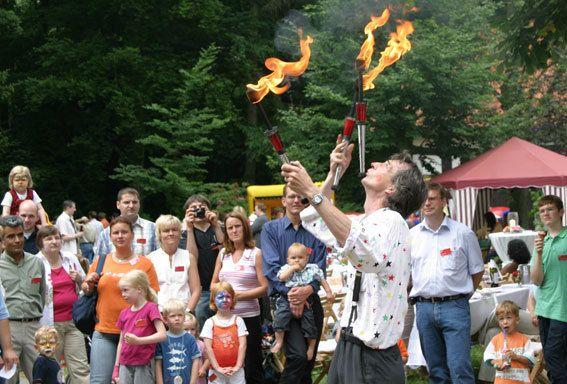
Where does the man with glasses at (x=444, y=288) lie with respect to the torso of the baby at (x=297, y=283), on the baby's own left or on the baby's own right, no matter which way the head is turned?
on the baby's own left

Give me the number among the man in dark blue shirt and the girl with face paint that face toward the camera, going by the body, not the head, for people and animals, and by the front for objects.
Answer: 2

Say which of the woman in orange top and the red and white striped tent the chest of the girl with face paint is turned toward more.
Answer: the woman in orange top

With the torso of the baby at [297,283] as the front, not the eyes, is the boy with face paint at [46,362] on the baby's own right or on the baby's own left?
on the baby's own right

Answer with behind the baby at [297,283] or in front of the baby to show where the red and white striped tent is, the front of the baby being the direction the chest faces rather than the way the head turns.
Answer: behind
